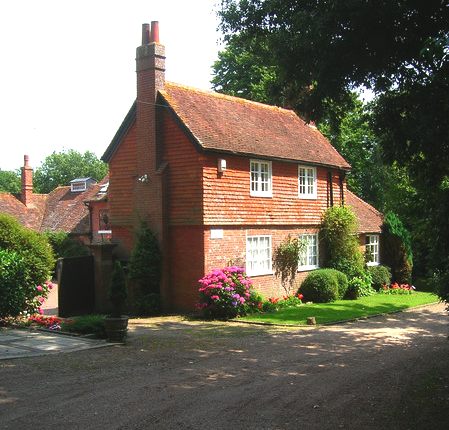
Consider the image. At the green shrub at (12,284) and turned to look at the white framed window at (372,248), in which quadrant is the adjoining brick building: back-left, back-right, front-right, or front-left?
front-left

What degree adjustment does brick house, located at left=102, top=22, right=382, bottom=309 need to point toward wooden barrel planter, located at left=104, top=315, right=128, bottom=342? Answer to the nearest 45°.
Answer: approximately 45° to its right

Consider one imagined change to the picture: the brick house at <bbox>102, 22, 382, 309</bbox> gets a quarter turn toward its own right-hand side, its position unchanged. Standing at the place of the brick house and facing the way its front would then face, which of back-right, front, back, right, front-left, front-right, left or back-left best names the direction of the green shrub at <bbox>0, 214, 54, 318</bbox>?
front

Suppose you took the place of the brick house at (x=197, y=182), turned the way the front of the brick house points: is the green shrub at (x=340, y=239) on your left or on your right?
on your left

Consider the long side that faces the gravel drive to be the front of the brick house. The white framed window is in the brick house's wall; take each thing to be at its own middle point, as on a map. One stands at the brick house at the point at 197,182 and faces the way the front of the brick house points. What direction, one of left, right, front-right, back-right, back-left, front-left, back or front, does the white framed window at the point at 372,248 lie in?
left

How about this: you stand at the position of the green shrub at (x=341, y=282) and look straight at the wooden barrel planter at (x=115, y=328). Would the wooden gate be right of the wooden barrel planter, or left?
right

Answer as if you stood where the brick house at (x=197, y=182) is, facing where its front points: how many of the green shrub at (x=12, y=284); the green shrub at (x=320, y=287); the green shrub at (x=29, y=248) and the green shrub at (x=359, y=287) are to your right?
2

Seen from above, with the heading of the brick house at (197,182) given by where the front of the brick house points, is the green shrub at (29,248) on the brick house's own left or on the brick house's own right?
on the brick house's own right

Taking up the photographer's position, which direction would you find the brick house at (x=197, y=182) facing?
facing the viewer and to the right of the viewer

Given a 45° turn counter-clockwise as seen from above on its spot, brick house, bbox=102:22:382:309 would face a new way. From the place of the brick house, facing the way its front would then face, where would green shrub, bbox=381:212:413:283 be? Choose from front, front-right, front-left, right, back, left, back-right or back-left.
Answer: front-left
